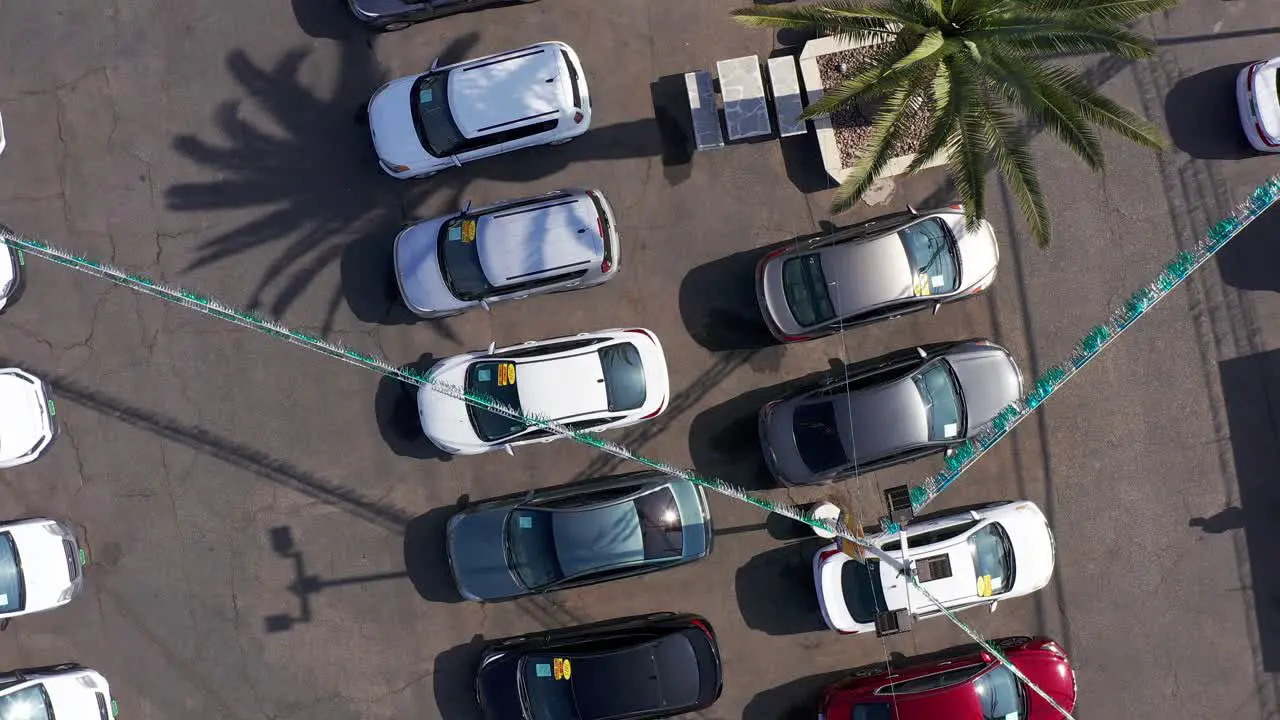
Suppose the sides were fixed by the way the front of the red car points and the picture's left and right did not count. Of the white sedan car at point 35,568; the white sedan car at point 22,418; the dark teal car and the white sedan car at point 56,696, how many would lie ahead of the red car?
0

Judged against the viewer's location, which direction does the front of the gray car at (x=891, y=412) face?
facing to the right of the viewer

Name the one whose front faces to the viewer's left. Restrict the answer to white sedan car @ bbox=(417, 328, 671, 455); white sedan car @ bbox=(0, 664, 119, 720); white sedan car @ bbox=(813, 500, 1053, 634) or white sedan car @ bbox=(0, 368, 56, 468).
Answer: white sedan car @ bbox=(417, 328, 671, 455)

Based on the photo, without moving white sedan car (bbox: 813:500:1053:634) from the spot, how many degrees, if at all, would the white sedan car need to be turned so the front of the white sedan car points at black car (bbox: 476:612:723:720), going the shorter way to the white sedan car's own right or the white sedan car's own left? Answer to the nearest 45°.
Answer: approximately 180°

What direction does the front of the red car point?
to the viewer's right

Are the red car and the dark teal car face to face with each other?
no

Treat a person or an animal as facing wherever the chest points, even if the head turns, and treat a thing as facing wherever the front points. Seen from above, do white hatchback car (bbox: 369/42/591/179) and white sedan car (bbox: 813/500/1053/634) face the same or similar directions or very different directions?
very different directions

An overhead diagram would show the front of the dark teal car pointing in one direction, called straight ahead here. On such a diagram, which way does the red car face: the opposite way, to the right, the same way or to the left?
the opposite way

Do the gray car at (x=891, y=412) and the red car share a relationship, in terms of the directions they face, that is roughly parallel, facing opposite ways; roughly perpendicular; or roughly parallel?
roughly parallel

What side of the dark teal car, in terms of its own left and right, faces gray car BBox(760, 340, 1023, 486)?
back

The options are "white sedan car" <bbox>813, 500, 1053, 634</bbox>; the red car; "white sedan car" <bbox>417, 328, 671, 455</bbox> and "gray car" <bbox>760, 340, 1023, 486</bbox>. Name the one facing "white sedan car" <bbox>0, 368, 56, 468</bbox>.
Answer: "white sedan car" <bbox>417, 328, 671, 455</bbox>

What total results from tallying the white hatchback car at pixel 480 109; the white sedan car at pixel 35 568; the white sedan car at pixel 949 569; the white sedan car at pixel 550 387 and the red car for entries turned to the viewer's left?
2

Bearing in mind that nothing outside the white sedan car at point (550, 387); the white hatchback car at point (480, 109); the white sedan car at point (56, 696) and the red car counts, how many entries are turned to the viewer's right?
2

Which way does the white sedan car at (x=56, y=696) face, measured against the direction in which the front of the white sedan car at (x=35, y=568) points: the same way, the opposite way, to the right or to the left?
the same way

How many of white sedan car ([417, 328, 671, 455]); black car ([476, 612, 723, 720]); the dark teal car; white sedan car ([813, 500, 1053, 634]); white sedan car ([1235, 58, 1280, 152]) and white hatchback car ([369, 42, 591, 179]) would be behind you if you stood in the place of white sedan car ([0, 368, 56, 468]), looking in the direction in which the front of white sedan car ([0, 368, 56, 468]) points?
0

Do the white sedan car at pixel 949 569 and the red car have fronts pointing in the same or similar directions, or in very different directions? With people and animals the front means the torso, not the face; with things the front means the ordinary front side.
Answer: same or similar directions

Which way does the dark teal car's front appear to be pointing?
to the viewer's left

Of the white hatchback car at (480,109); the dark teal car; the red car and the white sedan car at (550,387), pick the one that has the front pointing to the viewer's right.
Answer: the red car

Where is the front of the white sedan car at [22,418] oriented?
to the viewer's right

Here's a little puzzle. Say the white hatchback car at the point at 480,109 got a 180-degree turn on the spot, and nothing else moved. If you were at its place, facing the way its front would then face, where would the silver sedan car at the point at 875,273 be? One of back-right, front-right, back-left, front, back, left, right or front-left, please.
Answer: front

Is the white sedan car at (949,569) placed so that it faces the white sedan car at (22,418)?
no

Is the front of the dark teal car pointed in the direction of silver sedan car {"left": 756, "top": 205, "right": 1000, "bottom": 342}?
no
